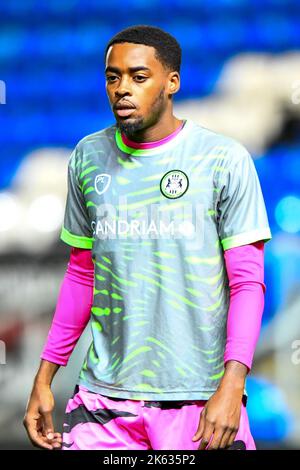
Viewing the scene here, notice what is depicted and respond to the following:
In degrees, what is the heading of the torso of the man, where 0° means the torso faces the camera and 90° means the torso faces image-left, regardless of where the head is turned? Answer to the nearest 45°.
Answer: approximately 45°
